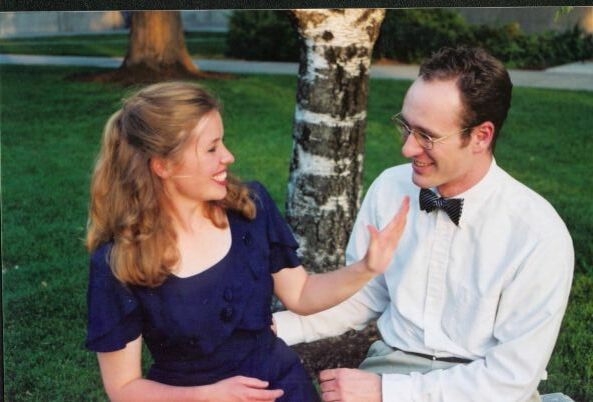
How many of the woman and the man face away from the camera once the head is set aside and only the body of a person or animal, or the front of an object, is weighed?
0

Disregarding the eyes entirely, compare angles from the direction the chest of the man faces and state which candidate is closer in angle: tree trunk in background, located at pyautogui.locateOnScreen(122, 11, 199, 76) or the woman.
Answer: the woman

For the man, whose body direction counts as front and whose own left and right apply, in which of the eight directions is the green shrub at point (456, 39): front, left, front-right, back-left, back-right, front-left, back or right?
back-right

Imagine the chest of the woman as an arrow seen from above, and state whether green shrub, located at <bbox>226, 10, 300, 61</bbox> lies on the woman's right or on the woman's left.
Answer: on the woman's left

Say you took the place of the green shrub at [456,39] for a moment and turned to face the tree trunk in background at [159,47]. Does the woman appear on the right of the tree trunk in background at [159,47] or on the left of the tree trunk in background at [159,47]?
left

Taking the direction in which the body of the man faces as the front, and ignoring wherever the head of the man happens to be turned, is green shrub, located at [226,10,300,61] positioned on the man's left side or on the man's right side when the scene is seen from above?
on the man's right side

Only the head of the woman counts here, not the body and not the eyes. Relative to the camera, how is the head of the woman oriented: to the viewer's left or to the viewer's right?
to the viewer's right

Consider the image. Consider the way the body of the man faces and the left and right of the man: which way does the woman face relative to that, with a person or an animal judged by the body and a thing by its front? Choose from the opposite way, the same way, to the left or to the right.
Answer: to the left

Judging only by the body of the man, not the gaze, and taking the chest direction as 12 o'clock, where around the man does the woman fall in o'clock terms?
The woman is roughly at 1 o'clock from the man.

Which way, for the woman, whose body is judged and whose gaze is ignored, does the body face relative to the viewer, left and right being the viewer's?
facing the viewer and to the right of the viewer

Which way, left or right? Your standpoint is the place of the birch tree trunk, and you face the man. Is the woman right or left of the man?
right

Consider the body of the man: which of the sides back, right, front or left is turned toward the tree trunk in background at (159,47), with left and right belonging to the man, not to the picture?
right

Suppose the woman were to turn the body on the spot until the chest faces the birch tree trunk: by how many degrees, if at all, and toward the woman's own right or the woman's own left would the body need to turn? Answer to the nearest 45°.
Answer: approximately 90° to the woman's own left
